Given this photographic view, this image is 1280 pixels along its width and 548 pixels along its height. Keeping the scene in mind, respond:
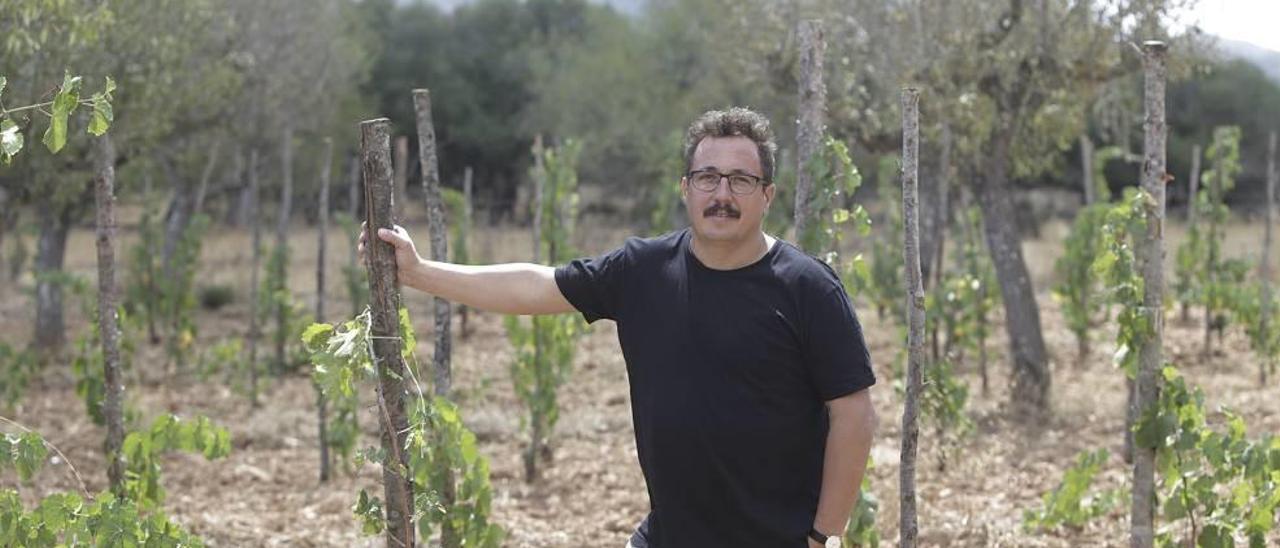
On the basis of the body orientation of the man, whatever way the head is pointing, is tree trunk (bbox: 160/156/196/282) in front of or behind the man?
behind

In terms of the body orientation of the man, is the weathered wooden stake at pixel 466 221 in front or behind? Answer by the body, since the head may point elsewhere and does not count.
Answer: behind

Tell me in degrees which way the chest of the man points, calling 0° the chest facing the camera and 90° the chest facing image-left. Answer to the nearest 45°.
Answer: approximately 0°

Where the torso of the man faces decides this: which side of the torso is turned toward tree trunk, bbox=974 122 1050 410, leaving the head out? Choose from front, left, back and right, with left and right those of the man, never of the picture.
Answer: back

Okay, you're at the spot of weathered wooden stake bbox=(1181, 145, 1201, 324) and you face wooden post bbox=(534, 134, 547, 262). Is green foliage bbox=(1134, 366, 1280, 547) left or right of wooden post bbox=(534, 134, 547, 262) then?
left

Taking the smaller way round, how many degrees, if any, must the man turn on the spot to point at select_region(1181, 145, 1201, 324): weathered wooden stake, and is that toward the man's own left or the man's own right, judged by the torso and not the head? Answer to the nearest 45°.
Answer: approximately 135° to the man's own left

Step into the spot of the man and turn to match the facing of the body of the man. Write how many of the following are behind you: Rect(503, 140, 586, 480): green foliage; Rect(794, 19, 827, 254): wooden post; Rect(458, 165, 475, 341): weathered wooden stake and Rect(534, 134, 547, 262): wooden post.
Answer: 4

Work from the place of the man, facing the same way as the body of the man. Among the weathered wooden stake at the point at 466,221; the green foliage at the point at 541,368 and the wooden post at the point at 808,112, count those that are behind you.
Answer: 3

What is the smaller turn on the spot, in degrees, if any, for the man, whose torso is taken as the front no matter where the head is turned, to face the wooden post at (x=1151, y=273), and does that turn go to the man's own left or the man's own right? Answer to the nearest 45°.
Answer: approximately 135° to the man's own left
